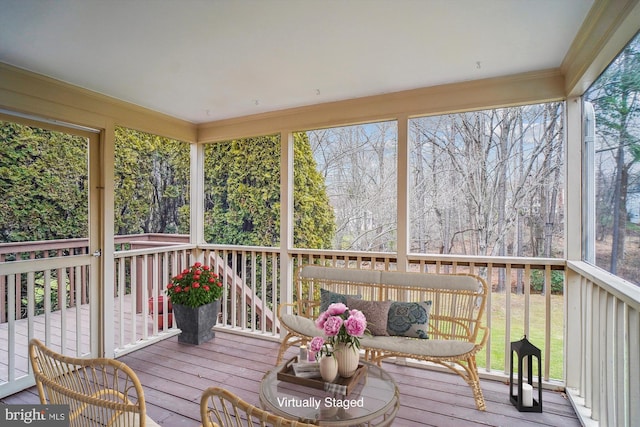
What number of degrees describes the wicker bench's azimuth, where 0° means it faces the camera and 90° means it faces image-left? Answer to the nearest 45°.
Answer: approximately 45°

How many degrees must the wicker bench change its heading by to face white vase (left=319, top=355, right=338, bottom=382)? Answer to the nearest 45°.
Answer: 0° — it already faces it

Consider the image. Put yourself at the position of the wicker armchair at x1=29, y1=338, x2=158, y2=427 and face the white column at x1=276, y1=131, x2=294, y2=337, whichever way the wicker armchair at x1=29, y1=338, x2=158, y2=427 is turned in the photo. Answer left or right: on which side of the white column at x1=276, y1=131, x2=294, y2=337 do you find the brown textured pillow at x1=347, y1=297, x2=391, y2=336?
right

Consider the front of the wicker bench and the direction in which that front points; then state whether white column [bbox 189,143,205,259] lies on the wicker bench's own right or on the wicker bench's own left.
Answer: on the wicker bench's own right

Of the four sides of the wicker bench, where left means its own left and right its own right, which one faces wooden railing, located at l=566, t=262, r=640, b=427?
left

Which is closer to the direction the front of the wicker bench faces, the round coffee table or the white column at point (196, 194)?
the round coffee table

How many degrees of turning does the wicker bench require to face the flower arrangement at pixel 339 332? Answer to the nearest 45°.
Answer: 0° — it already faces it

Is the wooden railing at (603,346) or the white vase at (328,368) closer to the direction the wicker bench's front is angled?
the white vase

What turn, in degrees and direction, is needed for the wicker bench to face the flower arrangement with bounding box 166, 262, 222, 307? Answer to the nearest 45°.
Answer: approximately 45° to its right

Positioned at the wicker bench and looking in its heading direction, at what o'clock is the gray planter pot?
The gray planter pot is roughly at 2 o'clock from the wicker bench.
